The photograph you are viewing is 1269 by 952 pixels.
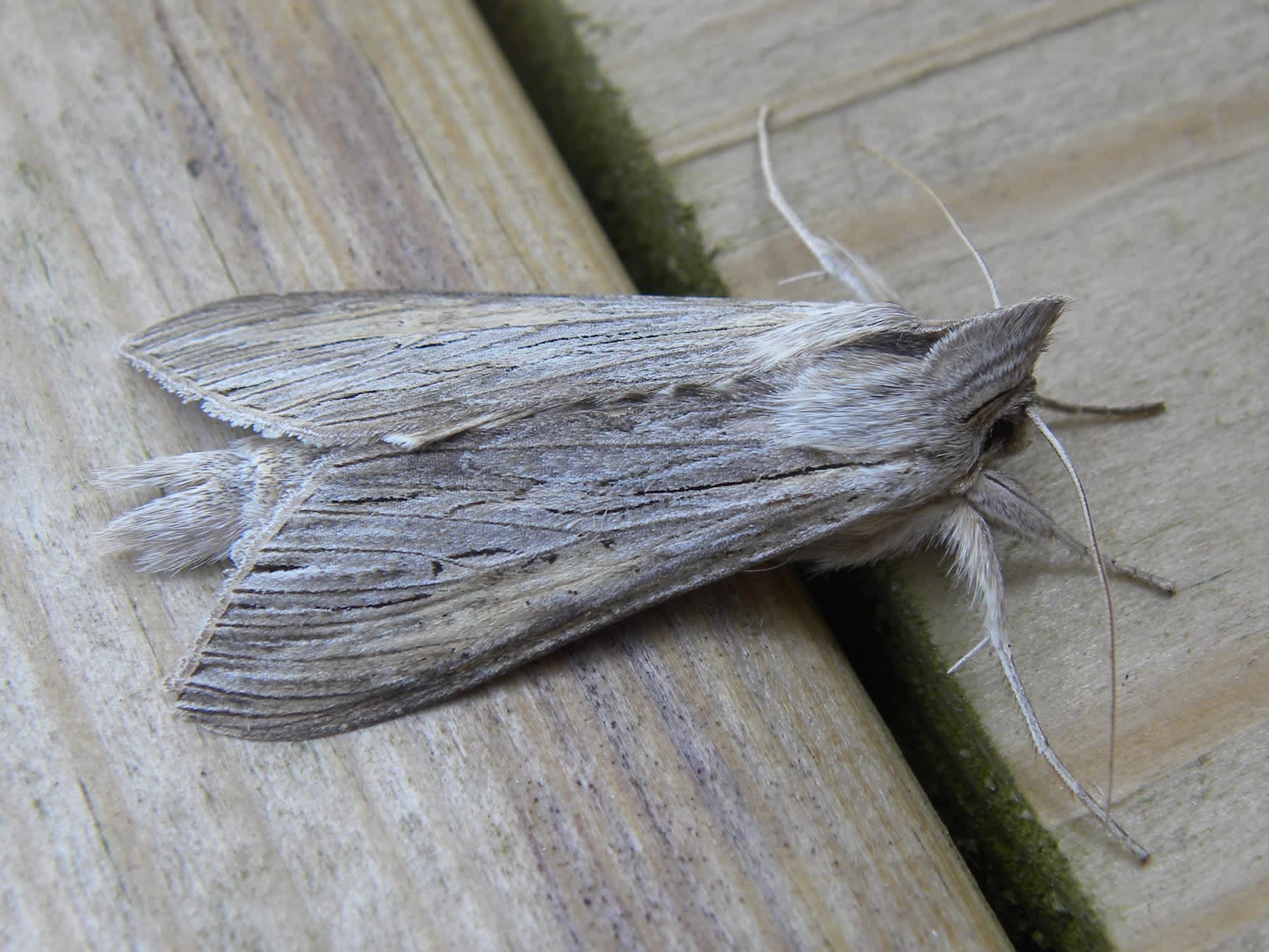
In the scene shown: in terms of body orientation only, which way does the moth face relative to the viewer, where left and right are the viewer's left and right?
facing to the right of the viewer
